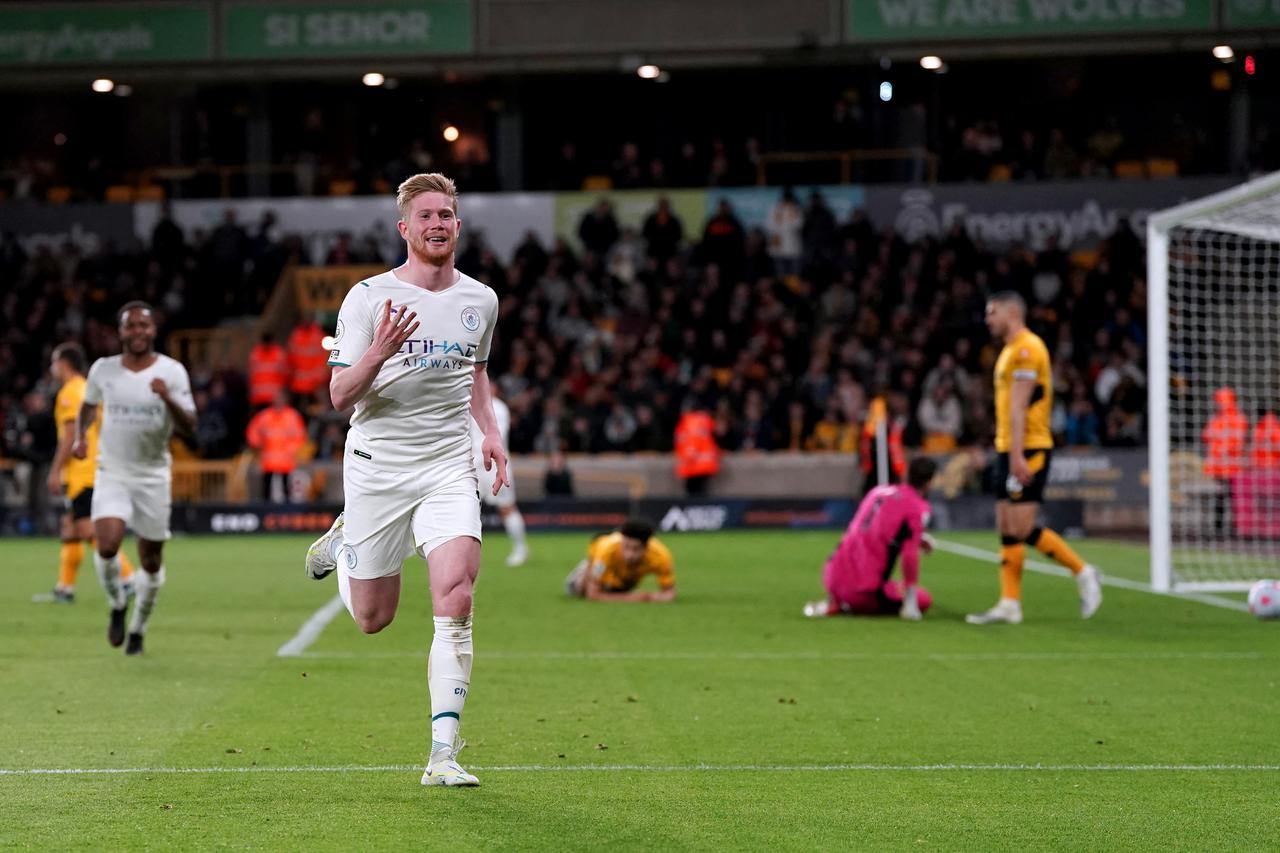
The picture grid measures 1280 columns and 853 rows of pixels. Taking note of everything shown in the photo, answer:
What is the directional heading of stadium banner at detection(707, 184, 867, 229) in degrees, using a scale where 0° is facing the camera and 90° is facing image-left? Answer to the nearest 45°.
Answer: approximately 0°

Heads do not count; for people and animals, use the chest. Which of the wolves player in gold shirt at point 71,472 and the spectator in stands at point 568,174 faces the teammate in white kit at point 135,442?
the spectator in stands

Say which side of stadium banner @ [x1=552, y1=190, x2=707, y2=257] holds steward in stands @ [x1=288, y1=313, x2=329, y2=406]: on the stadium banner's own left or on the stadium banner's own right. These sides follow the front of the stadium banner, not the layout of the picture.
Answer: on the stadium banner's own right

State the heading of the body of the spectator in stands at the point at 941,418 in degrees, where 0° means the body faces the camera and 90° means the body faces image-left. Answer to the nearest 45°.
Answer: approximately 0°

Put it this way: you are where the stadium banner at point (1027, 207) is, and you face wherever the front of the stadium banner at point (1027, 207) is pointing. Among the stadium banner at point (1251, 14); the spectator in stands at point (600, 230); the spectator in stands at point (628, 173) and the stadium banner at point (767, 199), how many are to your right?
3

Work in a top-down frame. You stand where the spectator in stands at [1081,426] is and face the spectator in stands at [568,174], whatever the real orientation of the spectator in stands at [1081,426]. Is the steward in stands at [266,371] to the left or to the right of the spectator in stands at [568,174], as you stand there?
left

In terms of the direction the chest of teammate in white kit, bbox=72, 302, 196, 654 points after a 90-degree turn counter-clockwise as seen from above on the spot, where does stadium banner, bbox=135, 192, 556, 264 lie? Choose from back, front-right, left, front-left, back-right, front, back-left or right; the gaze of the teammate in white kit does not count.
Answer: left

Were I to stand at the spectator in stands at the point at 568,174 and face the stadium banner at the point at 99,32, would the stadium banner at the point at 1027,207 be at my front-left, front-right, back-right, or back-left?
back-left

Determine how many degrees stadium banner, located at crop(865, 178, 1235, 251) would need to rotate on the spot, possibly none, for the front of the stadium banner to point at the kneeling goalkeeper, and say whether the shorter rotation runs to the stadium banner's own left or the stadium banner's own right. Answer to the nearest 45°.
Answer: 0° — it already faces them

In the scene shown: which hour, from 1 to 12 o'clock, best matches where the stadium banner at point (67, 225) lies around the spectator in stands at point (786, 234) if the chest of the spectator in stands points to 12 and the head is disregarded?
The stadium banner is roughly at 3 o'clock from the spectator in stands.

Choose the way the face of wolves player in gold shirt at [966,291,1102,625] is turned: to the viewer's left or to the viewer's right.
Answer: to the viewer's left

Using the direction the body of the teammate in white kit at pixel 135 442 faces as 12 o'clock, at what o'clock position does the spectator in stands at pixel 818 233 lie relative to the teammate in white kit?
The spectator in stands is roughly at 7 o'clock from the teammate in white kit.

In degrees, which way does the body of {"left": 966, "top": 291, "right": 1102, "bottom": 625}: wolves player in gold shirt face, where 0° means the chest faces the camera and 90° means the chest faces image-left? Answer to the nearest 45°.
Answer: approximately 90°

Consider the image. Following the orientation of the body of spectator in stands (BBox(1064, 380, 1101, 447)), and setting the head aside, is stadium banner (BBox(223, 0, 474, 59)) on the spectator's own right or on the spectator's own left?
on the spectator's own right
